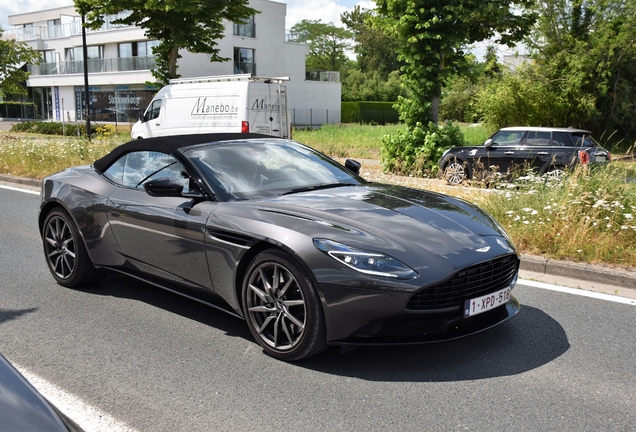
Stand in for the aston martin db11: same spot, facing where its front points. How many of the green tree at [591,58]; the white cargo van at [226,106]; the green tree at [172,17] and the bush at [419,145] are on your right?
0

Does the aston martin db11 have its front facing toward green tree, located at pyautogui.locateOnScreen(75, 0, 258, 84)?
no

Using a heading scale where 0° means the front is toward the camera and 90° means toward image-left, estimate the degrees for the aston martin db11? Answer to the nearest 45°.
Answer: approximately 315°

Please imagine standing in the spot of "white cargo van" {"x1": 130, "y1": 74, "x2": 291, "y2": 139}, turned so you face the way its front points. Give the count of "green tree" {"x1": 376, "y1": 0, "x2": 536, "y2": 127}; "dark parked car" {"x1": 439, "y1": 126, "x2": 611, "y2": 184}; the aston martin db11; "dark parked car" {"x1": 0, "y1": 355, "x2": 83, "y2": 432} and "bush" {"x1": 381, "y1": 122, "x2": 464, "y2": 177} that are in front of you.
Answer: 0

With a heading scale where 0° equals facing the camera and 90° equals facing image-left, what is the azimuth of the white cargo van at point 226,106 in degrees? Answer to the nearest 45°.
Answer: approximately 135°

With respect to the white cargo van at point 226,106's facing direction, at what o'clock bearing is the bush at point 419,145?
The bush is roughly at 6 o'clock from the white cargo van.

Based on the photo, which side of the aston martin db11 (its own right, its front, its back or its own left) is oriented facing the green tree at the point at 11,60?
back

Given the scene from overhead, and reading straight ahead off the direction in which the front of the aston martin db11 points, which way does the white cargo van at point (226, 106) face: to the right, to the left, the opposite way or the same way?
the opposite way

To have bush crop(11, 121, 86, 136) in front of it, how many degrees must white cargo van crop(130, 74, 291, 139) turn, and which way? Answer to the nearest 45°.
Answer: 0° — it already faces it

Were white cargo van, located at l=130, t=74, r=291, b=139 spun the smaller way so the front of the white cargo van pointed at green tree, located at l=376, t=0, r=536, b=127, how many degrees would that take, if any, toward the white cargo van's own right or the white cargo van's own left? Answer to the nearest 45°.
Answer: approximately 180°

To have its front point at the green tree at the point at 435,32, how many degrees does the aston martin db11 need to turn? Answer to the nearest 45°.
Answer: approximately 135° to its left

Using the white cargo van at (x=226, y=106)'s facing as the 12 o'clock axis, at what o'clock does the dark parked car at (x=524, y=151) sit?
The dark parked car is roughly at 6 o'clock from the white cargo van.

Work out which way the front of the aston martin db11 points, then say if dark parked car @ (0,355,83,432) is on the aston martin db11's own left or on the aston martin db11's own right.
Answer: on the aston martin db11's own right

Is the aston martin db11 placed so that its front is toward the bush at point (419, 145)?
no
